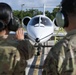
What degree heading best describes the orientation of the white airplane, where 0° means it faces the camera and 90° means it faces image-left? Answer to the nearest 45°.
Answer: approximately 0°
